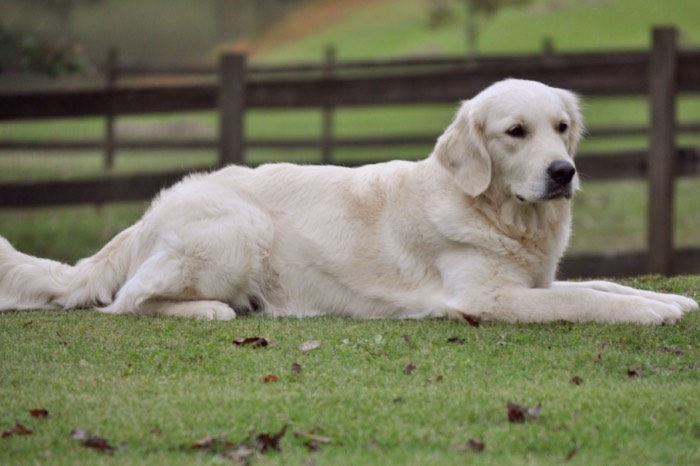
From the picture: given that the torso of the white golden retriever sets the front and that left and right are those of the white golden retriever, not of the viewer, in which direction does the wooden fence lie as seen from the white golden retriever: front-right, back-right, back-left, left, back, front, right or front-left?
left

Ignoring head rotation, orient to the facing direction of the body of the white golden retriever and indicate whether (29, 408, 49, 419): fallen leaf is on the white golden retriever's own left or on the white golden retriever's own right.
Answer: on the white golden retriever's own right

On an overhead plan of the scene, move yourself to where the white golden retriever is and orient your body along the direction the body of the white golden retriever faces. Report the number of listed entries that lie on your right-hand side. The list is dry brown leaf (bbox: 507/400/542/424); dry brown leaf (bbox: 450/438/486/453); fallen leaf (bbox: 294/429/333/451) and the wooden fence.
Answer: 3

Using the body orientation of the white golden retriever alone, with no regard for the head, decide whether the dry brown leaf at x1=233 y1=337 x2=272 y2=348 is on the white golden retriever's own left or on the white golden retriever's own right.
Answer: on the white golden retriever's own right

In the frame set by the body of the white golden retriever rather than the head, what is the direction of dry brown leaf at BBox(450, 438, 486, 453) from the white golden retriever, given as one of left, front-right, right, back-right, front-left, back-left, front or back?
right

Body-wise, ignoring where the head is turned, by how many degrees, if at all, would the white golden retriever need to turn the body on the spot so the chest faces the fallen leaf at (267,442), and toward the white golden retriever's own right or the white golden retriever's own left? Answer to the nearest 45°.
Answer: approximately 90° to the white golden retriever's own right

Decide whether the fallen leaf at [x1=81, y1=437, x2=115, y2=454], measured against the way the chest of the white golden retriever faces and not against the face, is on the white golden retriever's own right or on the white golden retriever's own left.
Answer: on the white golden retriever's own right

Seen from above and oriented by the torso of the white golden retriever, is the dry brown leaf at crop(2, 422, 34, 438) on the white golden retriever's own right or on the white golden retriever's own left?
on the white golden retriever's own right

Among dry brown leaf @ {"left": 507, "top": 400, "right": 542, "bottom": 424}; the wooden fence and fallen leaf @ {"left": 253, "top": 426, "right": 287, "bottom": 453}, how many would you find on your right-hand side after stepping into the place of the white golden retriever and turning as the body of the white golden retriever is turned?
2

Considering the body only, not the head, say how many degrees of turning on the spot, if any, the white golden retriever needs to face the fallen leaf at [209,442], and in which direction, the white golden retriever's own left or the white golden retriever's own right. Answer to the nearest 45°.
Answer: approximately 90° to the white golden retriever's own right

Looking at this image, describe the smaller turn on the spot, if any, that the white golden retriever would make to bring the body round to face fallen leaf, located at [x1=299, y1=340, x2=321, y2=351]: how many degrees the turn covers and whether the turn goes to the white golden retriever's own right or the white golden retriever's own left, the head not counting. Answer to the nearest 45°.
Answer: approximately 90° to the white golden retriever's own right

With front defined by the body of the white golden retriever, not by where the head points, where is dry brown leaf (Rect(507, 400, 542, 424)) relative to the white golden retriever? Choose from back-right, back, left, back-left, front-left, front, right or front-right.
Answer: right

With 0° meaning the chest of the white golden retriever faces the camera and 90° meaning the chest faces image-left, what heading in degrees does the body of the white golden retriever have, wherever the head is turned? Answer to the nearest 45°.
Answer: approximately 270°
